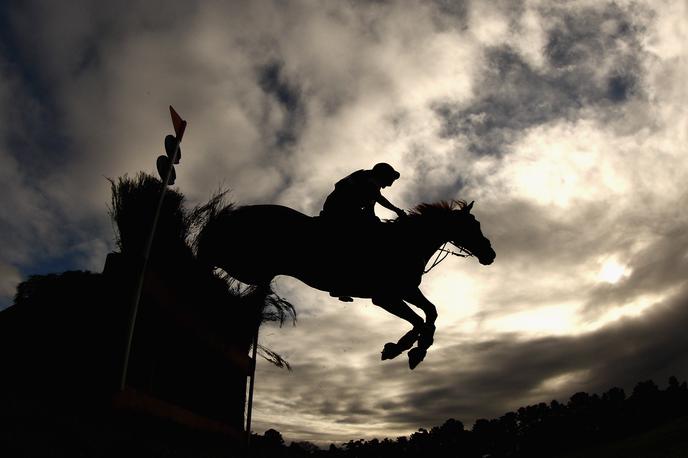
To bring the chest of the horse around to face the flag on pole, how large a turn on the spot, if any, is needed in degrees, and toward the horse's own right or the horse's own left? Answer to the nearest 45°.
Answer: approximately 135° to the horse's own right

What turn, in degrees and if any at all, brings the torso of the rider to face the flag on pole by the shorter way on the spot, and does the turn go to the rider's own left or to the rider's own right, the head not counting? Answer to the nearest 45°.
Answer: approximately 180°

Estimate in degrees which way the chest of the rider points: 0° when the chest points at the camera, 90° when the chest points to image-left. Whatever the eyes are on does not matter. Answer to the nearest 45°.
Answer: approximately 270°

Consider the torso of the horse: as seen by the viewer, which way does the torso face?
to the viewer's right

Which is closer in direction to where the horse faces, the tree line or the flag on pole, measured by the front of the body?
the tree line

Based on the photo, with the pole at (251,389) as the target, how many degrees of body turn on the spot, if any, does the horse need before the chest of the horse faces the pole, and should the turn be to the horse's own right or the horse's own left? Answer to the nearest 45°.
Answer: approximately 135° to the horse's own left

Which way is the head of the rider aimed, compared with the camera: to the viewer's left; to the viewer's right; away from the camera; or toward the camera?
to the viewer's right

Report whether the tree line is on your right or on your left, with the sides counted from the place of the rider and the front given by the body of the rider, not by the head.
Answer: on your left

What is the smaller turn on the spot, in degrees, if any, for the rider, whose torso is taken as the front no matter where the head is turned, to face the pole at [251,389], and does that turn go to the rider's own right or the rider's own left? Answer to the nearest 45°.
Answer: approximately 135° to the rider's own left
